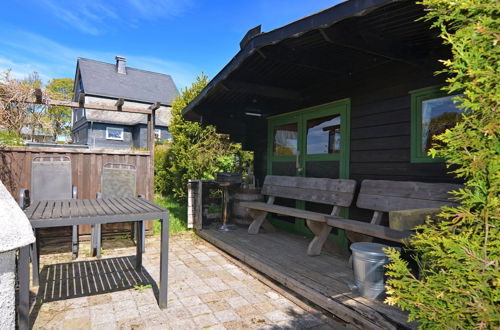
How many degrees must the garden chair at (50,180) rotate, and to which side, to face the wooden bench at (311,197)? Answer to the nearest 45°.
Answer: approximately 45° to its left

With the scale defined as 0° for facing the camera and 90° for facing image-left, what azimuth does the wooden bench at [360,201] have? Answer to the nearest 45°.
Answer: approximately 45°

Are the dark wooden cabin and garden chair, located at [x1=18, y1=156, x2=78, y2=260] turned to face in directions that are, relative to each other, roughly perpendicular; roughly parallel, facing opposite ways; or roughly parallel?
roughly perpendicular

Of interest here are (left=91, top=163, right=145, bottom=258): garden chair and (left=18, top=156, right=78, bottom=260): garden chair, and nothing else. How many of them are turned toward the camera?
2

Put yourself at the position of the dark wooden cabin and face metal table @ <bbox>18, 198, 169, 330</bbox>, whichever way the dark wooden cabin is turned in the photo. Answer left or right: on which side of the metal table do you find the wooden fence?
right

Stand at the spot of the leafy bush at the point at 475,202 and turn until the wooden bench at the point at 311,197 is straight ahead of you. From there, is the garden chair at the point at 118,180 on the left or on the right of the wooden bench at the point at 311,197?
left

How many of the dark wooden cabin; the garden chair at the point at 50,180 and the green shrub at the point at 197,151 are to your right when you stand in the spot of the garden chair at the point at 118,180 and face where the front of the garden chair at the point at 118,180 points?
1

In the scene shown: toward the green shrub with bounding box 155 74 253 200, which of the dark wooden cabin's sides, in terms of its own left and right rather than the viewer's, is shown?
right

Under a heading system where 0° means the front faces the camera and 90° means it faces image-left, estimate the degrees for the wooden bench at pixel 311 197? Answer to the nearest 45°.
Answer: approximately 45°

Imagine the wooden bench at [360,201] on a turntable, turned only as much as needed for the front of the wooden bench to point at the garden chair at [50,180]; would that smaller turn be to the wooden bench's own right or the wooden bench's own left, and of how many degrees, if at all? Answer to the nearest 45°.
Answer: approximately 45° to the wooden bench's own right

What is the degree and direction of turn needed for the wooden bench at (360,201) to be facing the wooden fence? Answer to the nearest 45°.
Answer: approximately 45° to its right

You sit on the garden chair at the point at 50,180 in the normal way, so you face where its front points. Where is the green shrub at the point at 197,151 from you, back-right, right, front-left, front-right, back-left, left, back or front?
back-left

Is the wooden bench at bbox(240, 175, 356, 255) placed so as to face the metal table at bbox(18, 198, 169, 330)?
yes

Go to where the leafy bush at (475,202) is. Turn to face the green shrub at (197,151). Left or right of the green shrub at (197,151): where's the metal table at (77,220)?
left

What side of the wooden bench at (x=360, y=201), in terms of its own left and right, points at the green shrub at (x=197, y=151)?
right
